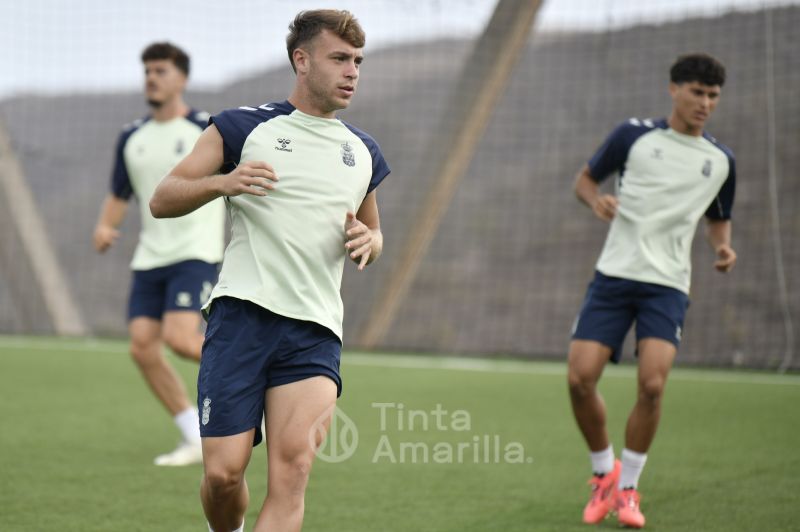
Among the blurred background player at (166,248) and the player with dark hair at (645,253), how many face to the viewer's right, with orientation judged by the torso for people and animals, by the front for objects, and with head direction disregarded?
0

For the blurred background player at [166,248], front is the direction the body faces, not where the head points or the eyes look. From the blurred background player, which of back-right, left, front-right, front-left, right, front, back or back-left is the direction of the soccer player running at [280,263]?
front-left

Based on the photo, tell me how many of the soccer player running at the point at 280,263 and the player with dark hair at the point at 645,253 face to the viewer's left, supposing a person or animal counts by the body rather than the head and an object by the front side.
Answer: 0

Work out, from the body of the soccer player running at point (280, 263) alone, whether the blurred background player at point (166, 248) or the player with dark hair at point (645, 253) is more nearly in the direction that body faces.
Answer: the player with dark hair

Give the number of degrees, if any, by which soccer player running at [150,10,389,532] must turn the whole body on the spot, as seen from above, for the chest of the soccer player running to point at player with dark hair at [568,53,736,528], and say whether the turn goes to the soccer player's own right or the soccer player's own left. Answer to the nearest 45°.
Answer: approximately 90° to the soccer player's own left

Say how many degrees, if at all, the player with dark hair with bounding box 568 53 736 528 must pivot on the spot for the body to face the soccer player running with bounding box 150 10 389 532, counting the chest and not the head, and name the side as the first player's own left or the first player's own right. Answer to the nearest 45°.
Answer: approximately 45° to the first player's own right

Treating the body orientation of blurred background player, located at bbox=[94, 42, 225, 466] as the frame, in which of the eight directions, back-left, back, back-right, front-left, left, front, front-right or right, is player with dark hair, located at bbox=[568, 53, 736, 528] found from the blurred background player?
left

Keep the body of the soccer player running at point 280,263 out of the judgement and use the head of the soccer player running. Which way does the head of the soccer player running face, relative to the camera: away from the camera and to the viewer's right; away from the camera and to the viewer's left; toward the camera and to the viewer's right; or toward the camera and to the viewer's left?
toward the camera and to the viewer's right

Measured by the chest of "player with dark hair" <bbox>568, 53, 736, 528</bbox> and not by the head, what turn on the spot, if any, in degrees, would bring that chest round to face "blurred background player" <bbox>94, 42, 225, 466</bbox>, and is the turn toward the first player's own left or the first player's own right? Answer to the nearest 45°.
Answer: approximately 90° to the first player's own right

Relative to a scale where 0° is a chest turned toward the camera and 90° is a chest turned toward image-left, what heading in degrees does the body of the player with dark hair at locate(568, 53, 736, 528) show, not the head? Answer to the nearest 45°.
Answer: approximately 0°

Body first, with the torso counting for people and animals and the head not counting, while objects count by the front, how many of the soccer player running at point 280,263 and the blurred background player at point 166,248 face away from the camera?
0
